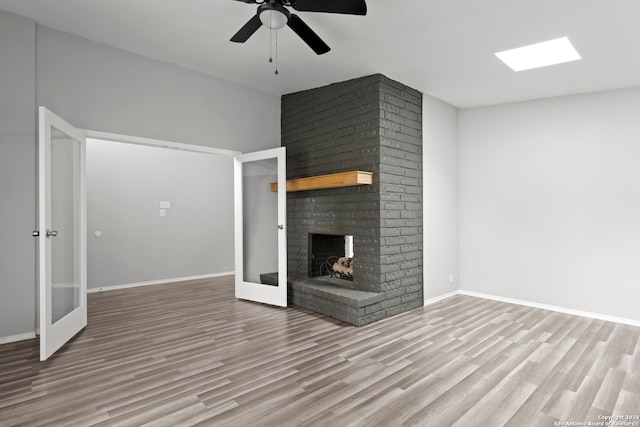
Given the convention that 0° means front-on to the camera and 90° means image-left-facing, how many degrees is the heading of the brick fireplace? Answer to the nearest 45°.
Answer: approximately 45°

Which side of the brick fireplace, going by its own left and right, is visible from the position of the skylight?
left

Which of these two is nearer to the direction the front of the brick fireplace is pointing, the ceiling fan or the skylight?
the ceiling fan

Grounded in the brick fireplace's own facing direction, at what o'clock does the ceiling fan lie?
The ceiling fan is roughly at 11 o'clock from the brick fireplace.
